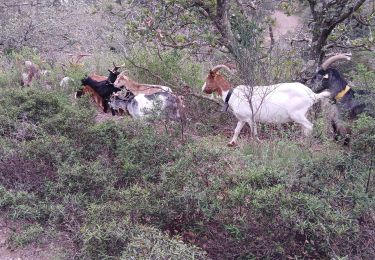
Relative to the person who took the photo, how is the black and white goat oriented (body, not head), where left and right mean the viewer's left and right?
facing to the left of the viewer

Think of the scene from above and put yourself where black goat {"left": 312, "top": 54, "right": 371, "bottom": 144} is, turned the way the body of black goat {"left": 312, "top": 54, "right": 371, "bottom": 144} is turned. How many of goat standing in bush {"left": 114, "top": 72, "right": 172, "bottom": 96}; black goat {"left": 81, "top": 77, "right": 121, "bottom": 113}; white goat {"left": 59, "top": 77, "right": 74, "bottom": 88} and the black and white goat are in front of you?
4

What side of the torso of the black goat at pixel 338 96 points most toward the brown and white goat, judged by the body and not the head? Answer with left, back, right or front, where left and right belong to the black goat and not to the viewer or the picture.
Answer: front

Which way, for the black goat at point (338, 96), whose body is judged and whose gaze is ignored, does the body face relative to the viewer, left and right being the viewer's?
facing to the left of the viewer

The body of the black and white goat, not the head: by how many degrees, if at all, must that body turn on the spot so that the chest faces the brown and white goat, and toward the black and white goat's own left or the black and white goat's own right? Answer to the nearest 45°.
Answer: approximately 180°

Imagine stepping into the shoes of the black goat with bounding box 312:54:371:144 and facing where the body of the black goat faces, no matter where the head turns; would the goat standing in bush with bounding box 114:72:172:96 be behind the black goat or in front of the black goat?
in front

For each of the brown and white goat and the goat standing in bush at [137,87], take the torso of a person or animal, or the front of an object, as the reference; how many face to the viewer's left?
2

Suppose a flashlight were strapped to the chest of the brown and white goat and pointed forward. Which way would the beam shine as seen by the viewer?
to the viewer's left

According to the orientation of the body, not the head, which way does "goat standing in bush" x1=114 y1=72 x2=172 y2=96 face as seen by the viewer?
to the viewer's left

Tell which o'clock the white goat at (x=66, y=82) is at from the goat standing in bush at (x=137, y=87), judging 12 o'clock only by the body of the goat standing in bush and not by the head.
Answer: The white goat is roughly at 1 o'clock from the goat standing in bush.
